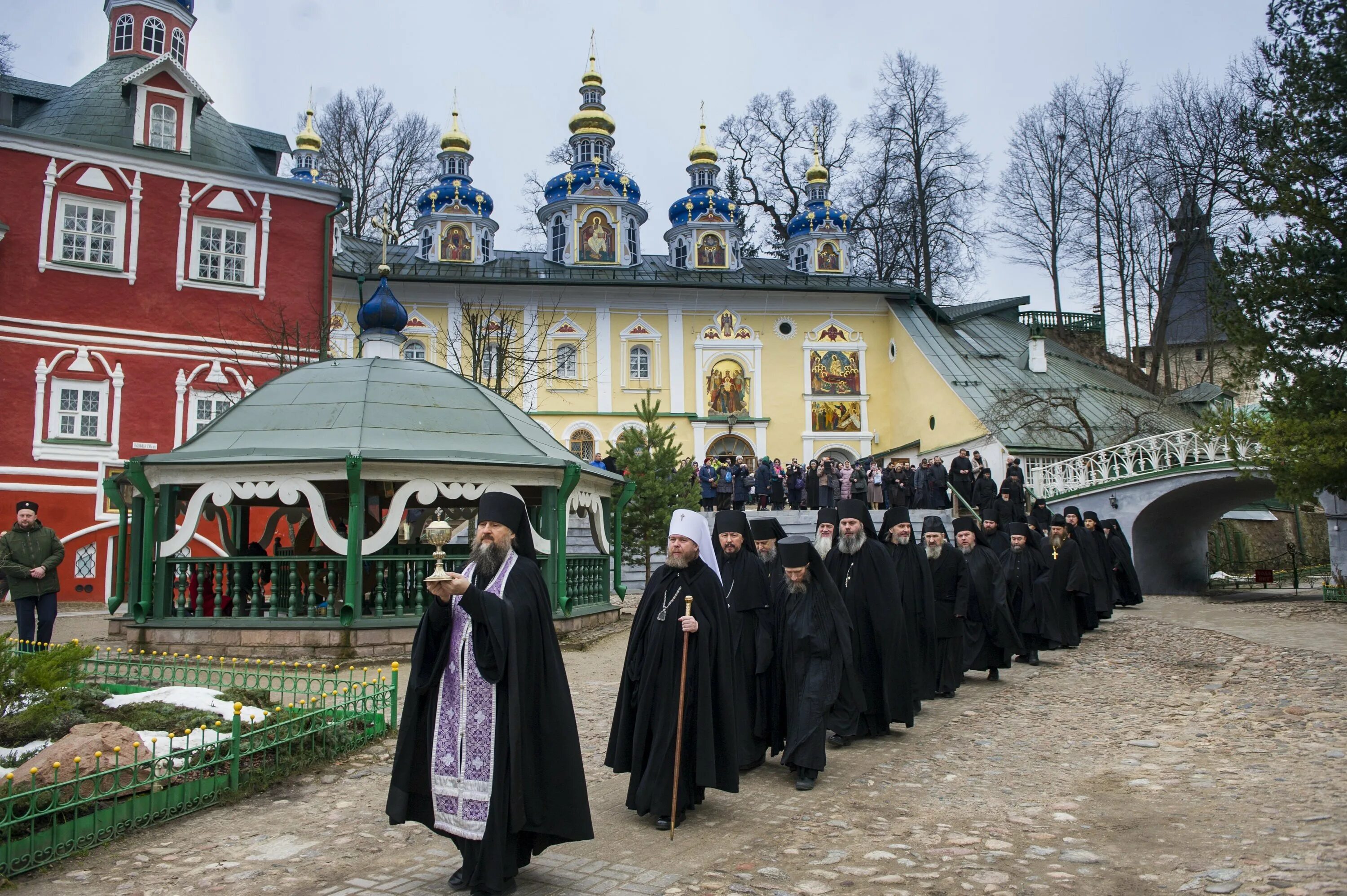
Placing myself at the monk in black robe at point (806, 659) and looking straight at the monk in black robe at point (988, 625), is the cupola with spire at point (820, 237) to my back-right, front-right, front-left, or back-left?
front-left

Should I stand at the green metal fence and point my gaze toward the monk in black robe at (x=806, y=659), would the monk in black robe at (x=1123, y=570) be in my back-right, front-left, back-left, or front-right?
front-left

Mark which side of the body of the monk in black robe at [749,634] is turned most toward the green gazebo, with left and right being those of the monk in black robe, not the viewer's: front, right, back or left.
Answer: right

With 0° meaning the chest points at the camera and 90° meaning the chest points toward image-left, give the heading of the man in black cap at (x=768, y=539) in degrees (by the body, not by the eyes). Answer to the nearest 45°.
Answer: approximately 45°

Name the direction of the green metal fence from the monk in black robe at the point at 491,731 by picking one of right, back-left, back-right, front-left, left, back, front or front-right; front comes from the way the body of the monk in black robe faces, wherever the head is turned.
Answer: right

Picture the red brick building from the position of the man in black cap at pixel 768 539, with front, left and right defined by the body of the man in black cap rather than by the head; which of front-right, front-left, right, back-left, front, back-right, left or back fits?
right

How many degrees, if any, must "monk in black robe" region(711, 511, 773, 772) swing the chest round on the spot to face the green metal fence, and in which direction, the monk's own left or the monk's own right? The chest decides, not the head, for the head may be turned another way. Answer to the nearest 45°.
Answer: approximately 45° to the monk's own right

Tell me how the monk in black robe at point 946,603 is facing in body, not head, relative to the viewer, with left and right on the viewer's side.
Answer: facing the viewer and to the left of the viewer

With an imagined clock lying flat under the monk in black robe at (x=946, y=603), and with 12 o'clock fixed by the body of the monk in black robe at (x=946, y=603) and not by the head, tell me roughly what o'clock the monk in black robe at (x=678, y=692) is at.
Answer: the monk in black robe at (x=678, y=692) is roughly at 11 o'clock from the monk in black robe at (x=946, y=603).

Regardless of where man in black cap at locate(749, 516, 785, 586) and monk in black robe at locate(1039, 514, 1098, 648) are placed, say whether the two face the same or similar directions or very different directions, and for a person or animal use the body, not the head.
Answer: same or similar directions

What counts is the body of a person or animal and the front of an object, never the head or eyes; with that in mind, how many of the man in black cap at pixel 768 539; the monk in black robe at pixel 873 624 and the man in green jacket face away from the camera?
0

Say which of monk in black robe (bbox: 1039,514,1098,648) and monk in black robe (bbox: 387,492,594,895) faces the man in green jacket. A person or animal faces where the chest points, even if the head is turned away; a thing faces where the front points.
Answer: monk in black robe (bbox: 1039,514,1098,648)

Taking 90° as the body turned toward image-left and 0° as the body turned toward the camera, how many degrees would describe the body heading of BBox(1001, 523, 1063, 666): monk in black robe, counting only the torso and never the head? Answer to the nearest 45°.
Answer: approximately 45°

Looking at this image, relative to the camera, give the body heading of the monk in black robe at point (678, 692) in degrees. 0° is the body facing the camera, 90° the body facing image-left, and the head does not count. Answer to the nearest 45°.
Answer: approximately 45°

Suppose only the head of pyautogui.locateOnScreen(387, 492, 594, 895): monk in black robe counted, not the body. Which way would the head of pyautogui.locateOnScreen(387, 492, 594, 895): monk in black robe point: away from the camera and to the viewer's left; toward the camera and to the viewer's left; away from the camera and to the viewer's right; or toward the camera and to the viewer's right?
toward the camera and to the viewer's left

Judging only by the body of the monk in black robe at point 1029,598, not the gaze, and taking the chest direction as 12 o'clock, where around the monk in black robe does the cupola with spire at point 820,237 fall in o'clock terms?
The cupola with spire is roughly at 4 o'clock from the monk in black robe.

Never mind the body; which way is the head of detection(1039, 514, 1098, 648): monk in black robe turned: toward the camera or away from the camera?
toward the camera

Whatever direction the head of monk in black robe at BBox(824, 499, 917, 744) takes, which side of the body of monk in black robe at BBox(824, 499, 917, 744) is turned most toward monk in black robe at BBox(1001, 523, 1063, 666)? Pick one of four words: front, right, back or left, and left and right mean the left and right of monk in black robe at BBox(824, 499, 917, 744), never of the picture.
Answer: back

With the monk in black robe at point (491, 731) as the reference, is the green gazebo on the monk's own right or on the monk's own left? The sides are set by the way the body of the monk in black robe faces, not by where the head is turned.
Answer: on the monk's own right
